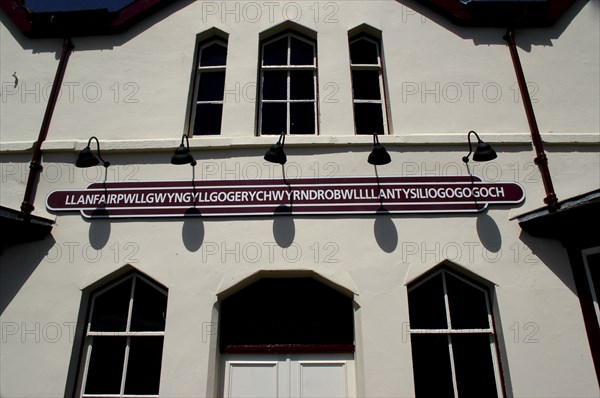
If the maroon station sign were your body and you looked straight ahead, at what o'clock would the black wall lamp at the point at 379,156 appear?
The black wall lamp is roughly at 10 o'clock from the maroon station sign.

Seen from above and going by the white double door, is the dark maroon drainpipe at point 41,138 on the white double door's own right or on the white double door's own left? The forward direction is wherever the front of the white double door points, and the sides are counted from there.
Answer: on the white double door's own right

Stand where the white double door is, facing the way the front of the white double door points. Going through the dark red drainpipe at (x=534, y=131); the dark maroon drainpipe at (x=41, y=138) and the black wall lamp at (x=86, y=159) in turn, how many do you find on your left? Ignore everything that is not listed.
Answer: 1

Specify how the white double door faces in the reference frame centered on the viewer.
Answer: facing the viewer

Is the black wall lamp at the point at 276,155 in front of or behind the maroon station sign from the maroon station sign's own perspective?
in front

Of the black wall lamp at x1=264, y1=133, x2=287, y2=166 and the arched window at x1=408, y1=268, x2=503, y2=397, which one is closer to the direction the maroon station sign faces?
the black wall lamp

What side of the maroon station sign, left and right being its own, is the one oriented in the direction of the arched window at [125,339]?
right

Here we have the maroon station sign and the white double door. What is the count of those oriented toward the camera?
2

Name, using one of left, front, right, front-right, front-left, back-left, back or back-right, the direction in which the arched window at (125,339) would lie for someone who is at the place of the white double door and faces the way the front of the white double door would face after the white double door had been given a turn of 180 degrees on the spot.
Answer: left

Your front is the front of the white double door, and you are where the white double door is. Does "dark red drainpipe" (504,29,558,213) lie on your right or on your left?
on your left
